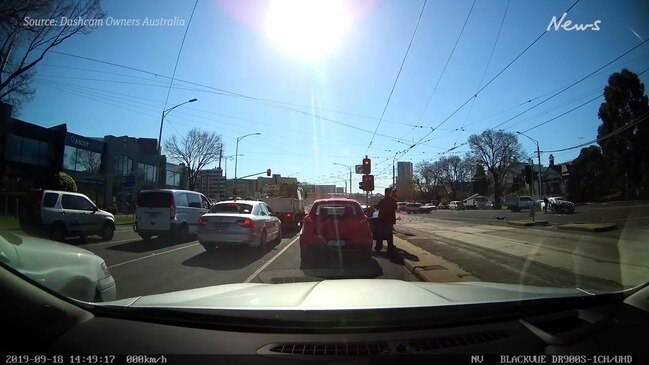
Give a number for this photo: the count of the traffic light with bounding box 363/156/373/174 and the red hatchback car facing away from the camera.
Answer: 1

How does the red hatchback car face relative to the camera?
away from the camera

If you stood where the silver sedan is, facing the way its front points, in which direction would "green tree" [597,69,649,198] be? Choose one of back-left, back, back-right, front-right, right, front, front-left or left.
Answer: right

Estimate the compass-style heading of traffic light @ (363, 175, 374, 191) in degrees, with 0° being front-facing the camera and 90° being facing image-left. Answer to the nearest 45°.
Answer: approximately 0°

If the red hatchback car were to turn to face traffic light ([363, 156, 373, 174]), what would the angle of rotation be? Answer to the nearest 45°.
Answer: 0° — it already faces it

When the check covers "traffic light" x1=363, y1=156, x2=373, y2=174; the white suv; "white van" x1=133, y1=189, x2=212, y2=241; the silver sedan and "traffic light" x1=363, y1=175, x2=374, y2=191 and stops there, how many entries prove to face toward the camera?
2

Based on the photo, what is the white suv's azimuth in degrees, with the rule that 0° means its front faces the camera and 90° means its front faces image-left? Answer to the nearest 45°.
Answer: approximately 225°

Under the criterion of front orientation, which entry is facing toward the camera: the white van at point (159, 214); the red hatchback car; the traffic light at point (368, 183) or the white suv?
the traffic light

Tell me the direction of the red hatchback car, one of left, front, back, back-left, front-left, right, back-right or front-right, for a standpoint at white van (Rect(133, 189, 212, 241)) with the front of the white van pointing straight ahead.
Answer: right

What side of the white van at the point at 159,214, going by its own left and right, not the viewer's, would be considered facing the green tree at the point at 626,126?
right

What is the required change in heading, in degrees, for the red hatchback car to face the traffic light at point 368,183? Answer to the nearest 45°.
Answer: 0° — it already faces it
